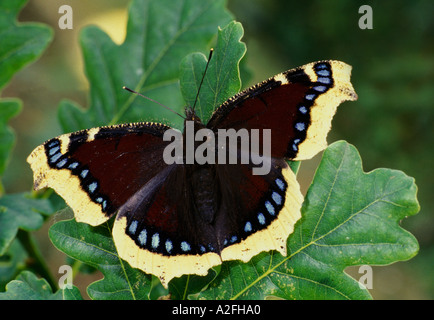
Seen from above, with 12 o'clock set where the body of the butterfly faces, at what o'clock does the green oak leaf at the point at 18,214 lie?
The green oak leaf is roughly at 10 o'clock from the butterfly.

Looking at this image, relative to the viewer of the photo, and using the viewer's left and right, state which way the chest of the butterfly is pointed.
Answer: facing away from the viewer

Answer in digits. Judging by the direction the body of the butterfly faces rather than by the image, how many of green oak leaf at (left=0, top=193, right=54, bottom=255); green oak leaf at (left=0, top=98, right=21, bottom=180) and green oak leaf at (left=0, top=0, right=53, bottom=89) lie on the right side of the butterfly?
0

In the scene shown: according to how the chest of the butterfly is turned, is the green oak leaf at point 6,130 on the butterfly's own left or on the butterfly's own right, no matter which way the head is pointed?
on the butterfly's own left

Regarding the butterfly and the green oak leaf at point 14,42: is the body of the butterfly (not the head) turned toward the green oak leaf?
no
